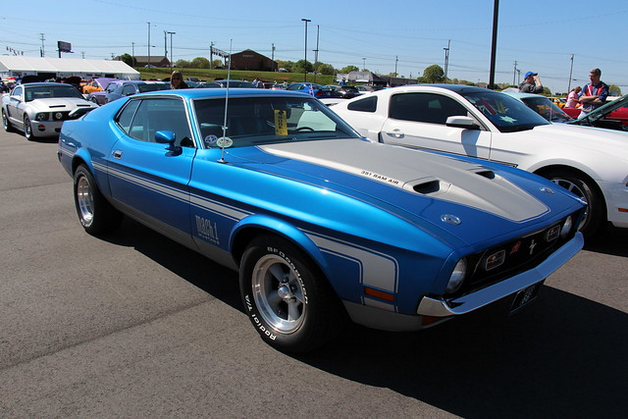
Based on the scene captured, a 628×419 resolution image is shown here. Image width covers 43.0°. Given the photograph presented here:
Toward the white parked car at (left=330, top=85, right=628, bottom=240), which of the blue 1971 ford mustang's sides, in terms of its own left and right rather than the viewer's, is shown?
left

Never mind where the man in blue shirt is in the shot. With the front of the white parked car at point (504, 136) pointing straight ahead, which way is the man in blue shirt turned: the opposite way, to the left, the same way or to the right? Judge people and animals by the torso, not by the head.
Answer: to the right

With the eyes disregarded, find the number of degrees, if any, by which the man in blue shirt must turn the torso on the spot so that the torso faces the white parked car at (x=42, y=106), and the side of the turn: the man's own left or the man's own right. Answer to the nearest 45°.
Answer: approximately 45° to the man's own right

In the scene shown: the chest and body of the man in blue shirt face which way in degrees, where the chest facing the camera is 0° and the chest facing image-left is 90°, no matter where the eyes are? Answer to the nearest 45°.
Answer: approximately 45°

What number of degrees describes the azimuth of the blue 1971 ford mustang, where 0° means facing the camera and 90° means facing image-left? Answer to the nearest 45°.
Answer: approximately 315°

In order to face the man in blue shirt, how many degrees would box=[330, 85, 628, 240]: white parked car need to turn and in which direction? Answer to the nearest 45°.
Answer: approximately 135° to its left
